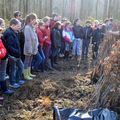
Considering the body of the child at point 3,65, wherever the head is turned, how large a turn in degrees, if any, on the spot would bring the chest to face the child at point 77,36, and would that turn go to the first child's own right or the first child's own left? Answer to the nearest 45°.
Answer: approximately 45° to the first child's own left

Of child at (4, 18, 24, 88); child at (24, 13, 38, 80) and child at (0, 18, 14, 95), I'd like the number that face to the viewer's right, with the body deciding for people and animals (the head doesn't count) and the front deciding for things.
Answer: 3

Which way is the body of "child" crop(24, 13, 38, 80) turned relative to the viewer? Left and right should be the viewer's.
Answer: facing to the right of the viewer

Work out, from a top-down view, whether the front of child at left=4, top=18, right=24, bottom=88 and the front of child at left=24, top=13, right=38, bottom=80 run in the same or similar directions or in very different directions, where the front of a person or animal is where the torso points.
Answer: same or similar directions

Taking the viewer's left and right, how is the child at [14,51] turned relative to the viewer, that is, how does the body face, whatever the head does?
facing to the right of the viewer

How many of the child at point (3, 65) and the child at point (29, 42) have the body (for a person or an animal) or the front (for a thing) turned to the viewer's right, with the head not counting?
2

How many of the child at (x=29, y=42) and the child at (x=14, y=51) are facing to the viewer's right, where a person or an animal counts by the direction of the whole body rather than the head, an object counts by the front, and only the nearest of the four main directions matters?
2

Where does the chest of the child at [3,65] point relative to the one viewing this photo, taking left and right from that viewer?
facing to the right of the viewer
